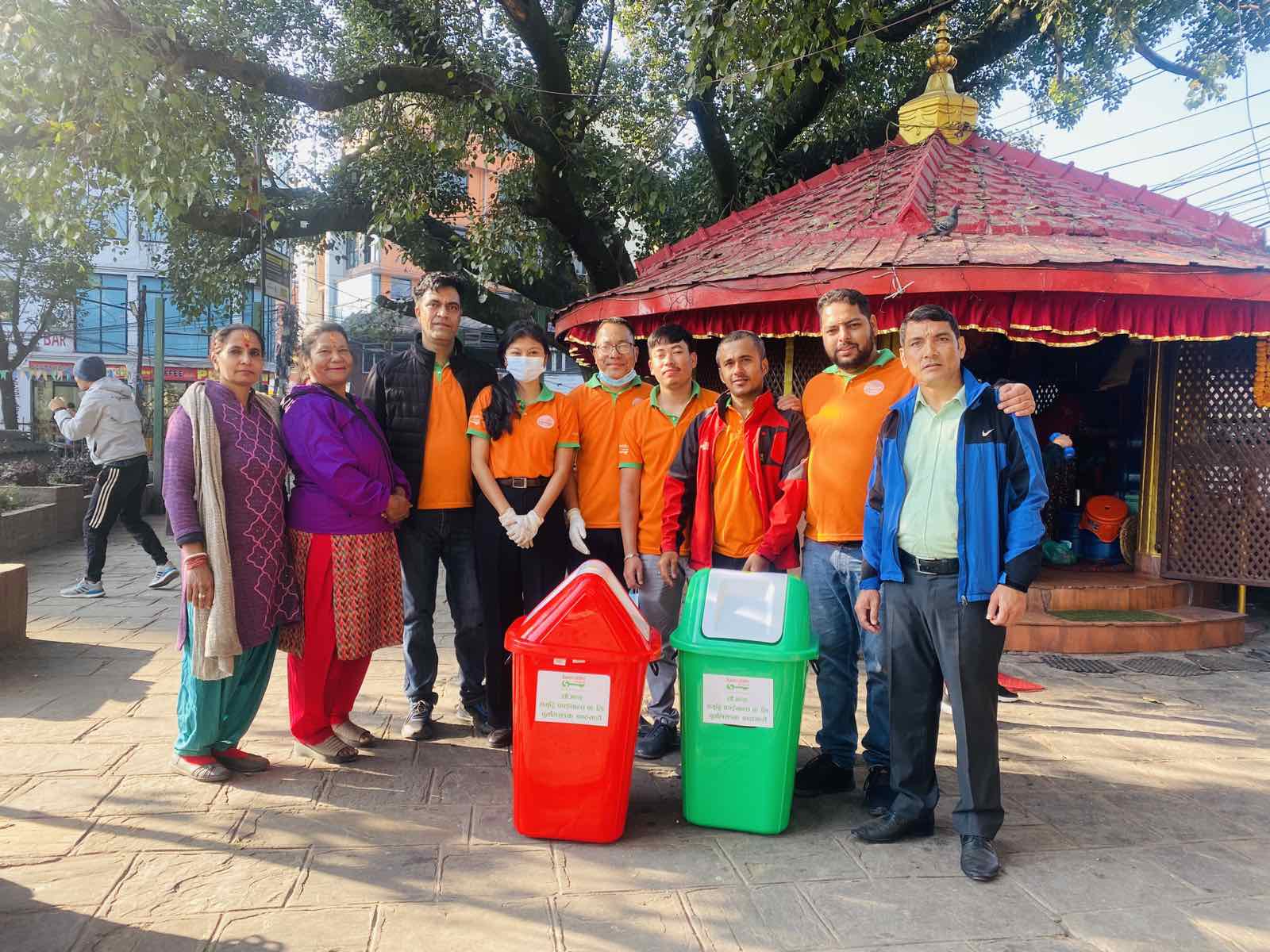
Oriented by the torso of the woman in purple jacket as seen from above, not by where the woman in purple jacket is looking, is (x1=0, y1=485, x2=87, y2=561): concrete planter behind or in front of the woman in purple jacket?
behind

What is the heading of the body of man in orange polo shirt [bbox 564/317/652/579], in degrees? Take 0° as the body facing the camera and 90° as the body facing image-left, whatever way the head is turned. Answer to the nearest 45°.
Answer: approximately 0°

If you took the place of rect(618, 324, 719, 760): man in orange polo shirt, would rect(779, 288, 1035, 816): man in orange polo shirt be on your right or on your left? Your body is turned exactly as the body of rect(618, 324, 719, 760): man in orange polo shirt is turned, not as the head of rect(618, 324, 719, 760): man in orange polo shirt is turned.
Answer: on your left

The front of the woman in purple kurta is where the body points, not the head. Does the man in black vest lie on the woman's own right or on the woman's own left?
on the woman's own left

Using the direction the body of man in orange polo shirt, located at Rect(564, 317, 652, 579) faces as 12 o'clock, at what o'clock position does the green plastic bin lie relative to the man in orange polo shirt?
The green plastic bin is roughly at 11 o'clock from the man in orange polo shirt.

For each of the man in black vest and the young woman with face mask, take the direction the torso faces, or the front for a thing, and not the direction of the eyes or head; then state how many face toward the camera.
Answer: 2

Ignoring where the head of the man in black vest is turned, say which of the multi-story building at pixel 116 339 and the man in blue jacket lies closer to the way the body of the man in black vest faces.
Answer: the man in blue jacket

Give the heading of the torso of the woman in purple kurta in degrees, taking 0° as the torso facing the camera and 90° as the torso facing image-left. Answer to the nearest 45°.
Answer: approximately 315°

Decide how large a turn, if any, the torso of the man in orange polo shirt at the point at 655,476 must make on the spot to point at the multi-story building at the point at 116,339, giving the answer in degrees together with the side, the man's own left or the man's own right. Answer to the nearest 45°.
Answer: approximately 135° to the man's own right

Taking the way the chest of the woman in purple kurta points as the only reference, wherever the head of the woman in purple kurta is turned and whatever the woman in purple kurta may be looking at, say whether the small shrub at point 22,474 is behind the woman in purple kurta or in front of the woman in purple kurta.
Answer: behind
